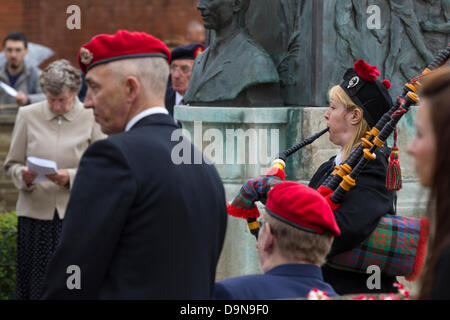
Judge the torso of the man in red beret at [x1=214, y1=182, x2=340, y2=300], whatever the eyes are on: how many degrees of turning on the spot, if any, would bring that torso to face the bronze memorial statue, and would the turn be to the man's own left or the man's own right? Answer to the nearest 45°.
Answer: approximately 45° to the man's own right

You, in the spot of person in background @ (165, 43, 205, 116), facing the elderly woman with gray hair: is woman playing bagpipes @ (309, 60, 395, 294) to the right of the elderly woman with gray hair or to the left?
left

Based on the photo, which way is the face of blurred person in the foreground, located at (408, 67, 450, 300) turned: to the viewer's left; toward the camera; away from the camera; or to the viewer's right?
to the viewer's left

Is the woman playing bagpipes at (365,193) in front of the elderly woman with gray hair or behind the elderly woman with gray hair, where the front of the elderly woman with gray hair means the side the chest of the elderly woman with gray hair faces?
in front

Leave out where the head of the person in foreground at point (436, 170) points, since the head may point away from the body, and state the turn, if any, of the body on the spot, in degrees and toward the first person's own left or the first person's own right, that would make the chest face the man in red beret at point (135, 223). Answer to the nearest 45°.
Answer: approximately 45° to the first person's own right

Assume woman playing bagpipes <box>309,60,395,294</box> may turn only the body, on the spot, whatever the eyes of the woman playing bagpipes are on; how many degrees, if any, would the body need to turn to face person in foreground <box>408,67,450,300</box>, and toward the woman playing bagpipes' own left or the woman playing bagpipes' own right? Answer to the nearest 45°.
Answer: approximately 90° to the woman playing bagpipes' own left

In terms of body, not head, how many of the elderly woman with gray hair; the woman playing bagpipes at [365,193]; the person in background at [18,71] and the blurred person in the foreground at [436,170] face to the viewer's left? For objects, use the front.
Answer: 2
